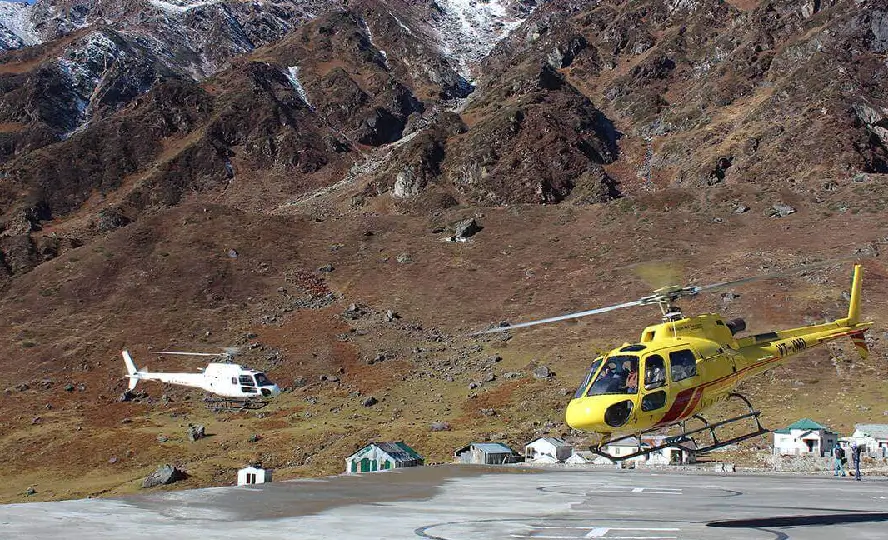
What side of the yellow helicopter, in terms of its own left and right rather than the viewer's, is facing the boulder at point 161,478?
right

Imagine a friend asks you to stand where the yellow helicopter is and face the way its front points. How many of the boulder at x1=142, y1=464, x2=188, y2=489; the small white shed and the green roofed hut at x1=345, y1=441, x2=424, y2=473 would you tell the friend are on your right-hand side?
3

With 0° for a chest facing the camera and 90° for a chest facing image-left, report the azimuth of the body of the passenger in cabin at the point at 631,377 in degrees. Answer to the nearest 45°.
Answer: approximately 45°

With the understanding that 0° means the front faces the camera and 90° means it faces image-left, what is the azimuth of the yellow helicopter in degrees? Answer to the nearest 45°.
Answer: approximately 45°

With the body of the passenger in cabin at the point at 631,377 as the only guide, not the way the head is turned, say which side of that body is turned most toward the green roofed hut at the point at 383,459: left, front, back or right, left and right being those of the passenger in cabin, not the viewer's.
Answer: right

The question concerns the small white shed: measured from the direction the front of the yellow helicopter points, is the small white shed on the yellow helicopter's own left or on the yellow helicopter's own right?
on the yellow helicopter's own right

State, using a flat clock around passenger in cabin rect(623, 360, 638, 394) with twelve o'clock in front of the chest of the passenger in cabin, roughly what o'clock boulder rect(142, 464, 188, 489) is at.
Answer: The boulder is roughly at 3 o'clock from the passenger in cabin.

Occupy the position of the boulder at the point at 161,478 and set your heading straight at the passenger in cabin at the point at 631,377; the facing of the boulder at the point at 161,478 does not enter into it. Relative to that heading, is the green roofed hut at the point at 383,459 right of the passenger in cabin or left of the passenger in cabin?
left

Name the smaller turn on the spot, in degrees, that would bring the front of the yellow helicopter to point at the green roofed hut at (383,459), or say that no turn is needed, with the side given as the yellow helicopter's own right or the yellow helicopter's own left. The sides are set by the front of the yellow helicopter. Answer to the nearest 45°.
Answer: approximately 90° to the yellow helicopter's own right
